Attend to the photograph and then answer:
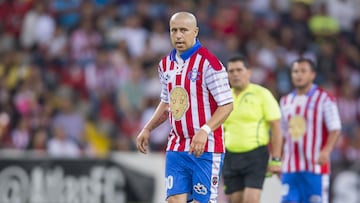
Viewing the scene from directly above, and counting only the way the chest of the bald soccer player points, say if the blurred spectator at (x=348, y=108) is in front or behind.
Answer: behind

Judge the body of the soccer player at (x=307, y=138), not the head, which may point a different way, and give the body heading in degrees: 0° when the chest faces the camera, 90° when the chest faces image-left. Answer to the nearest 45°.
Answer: approximately 45°

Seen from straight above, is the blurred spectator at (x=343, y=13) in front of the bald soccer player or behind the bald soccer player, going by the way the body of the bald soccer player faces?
behind

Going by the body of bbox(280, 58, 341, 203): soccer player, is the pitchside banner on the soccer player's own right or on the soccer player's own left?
on the soccer player's own right

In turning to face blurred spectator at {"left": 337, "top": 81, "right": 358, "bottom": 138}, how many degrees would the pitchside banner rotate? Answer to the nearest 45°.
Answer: approximately 90° to its left

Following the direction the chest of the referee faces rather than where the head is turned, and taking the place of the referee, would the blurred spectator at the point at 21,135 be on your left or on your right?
on your right

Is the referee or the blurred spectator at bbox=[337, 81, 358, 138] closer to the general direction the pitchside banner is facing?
the referee

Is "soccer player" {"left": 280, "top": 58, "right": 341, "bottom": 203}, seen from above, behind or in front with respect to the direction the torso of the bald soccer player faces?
behind

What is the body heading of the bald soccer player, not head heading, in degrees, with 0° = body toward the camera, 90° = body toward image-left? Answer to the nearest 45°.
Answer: approximately 45°
